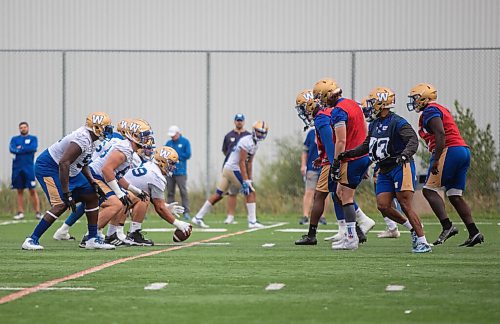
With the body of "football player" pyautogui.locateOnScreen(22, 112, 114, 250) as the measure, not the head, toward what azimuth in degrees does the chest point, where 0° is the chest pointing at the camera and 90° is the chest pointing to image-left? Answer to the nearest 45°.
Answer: approximately 270°

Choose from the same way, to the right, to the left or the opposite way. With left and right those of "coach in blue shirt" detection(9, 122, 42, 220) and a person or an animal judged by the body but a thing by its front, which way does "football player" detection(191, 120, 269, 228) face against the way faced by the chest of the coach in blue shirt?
to the left

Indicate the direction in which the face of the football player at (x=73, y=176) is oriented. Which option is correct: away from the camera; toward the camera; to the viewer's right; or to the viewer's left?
to the viewer's right

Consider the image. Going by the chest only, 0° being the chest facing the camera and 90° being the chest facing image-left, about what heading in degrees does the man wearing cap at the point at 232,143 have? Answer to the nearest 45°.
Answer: approximately 0°

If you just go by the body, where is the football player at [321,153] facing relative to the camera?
to the viewer's left

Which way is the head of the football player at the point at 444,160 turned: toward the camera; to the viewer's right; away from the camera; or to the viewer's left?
to the viewer's left

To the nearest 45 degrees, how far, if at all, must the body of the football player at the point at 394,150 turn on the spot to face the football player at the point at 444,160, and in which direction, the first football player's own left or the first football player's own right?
approximately 180°

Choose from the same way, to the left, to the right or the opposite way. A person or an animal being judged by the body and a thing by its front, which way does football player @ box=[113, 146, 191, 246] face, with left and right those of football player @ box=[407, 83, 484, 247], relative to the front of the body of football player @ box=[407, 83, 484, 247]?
the opposite way

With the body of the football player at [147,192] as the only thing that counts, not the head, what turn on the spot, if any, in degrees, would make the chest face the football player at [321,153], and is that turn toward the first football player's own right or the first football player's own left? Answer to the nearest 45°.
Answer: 0° — they already face them

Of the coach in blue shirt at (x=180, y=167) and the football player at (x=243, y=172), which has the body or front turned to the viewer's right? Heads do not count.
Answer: the football player

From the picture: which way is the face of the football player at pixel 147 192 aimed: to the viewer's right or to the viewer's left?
to the viewer's right

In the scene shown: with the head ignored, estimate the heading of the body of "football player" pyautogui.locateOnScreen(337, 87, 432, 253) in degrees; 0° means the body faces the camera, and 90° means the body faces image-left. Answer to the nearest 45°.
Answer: approximately 45°

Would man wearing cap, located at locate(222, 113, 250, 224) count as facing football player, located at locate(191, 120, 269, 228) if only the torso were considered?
yes
